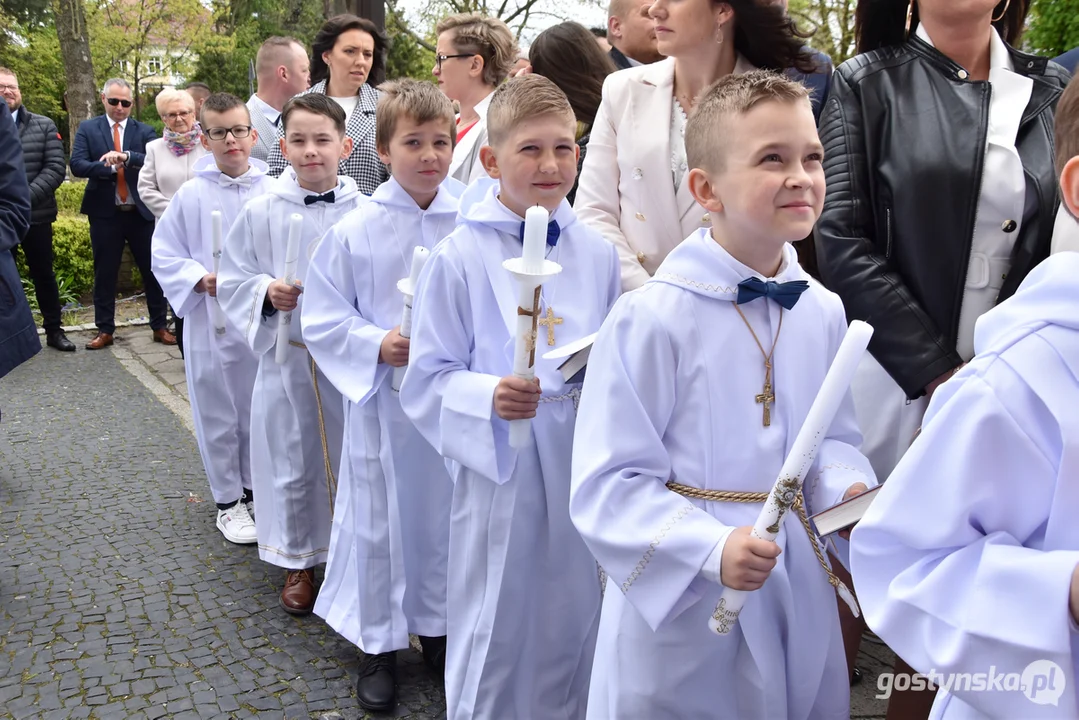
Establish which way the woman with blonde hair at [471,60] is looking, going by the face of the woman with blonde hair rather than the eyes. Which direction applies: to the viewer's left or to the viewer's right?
to the viewer's left

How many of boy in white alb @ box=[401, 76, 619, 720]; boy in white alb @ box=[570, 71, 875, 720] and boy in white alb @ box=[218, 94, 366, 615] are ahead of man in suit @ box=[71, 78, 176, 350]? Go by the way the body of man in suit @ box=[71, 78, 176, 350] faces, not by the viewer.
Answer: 3

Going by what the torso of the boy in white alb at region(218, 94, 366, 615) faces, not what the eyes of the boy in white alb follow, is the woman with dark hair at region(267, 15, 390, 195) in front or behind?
behind

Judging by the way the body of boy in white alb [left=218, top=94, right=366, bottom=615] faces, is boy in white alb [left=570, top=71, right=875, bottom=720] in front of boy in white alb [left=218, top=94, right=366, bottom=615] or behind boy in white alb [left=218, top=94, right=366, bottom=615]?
in front

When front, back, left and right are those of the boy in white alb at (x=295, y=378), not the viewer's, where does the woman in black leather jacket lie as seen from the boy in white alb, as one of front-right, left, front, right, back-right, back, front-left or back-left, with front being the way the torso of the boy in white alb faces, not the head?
front-left
